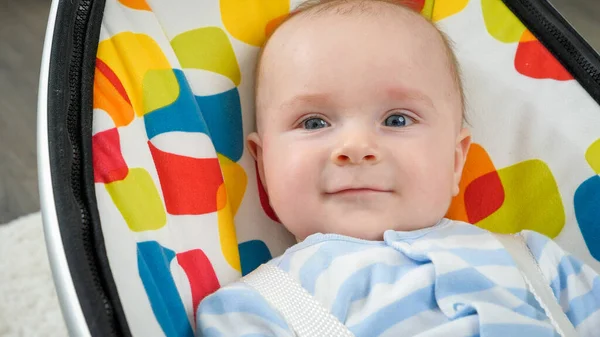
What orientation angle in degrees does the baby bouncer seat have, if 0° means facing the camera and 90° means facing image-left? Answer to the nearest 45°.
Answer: approximately 0°

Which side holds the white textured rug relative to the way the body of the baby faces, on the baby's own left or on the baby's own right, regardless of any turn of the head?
on the baby's own right

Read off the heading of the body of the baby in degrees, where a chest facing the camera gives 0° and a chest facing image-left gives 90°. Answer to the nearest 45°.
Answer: approximately 0°
